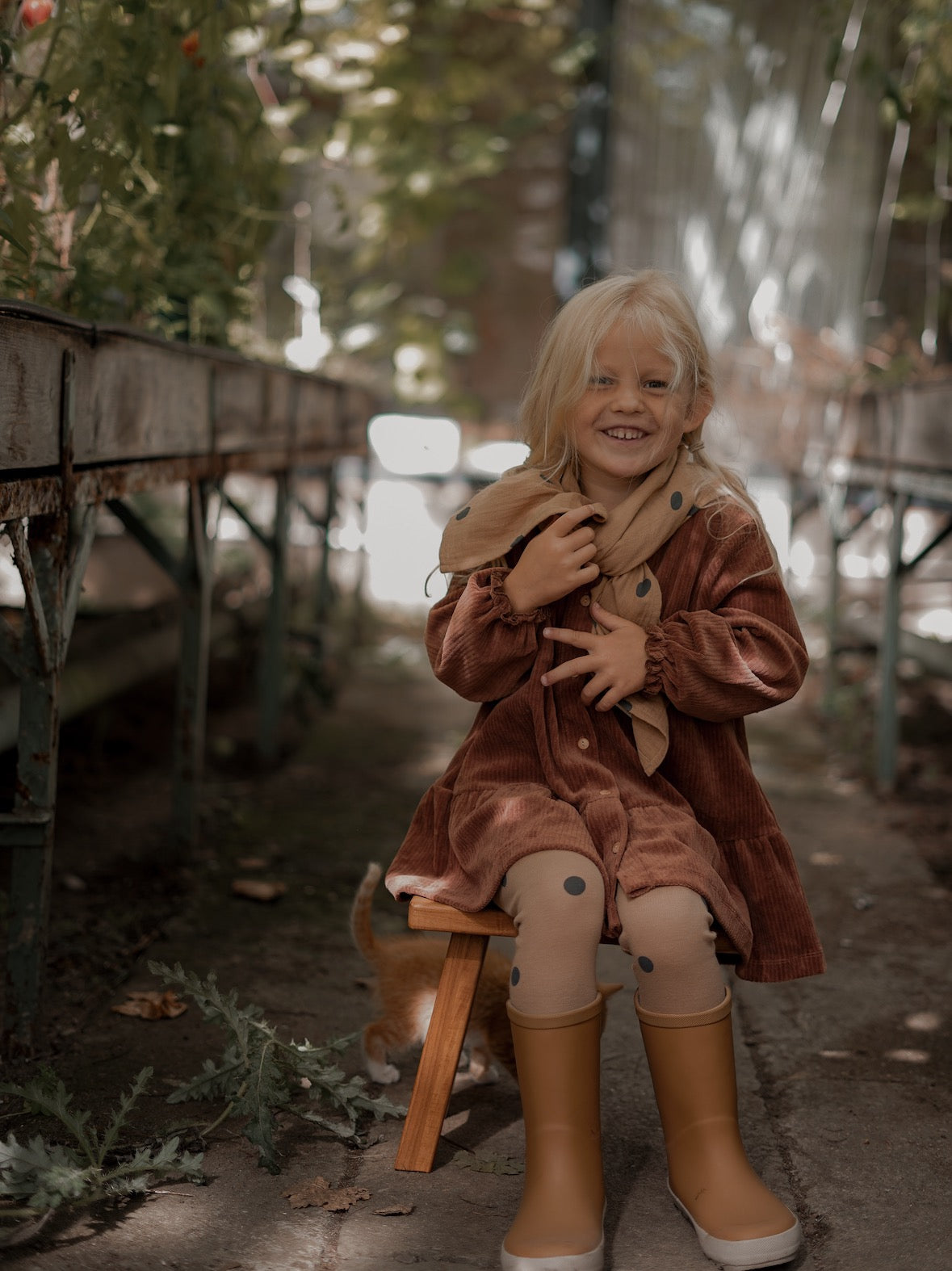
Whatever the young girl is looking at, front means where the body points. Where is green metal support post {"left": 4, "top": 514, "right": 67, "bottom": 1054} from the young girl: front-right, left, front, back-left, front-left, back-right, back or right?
right

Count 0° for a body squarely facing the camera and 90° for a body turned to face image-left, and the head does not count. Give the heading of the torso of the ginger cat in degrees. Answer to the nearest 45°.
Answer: approximately 270°

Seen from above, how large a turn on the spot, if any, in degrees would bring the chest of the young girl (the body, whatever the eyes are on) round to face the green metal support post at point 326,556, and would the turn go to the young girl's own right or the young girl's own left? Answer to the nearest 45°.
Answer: approximately 180°

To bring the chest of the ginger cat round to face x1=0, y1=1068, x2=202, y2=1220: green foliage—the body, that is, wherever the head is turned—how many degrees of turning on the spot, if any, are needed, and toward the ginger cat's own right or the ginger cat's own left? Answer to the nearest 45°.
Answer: approximately 135° to the ginger cat's own right

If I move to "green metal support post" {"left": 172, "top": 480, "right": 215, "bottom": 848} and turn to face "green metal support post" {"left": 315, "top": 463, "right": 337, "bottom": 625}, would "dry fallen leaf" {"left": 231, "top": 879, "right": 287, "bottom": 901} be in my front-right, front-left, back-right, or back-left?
back-right

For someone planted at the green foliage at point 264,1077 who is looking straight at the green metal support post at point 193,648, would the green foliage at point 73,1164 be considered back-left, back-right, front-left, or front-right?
back-left

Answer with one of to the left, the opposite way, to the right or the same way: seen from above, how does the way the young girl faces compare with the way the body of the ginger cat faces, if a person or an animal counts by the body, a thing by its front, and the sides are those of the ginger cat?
to the right

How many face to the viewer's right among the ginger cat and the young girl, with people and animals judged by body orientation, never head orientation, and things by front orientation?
1

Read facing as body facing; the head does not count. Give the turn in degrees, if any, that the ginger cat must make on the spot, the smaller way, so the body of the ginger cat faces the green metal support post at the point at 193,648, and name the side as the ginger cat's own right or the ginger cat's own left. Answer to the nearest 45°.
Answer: approximately 135° to the ginger cat's own left

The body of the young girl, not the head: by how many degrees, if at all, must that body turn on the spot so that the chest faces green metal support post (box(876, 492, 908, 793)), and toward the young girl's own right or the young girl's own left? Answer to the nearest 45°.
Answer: approximately 180°

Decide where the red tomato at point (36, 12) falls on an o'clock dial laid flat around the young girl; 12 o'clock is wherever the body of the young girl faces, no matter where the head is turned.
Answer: The red tomato is roughly at 4 o'clock from the young girl.

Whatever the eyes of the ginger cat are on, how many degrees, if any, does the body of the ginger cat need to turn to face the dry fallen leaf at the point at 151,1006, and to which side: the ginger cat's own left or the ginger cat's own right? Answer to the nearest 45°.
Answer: approximately 135° to the ginger cat's own left

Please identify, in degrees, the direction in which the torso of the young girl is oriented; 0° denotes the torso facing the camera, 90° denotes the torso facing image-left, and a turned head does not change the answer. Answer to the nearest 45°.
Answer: approximately 0°
